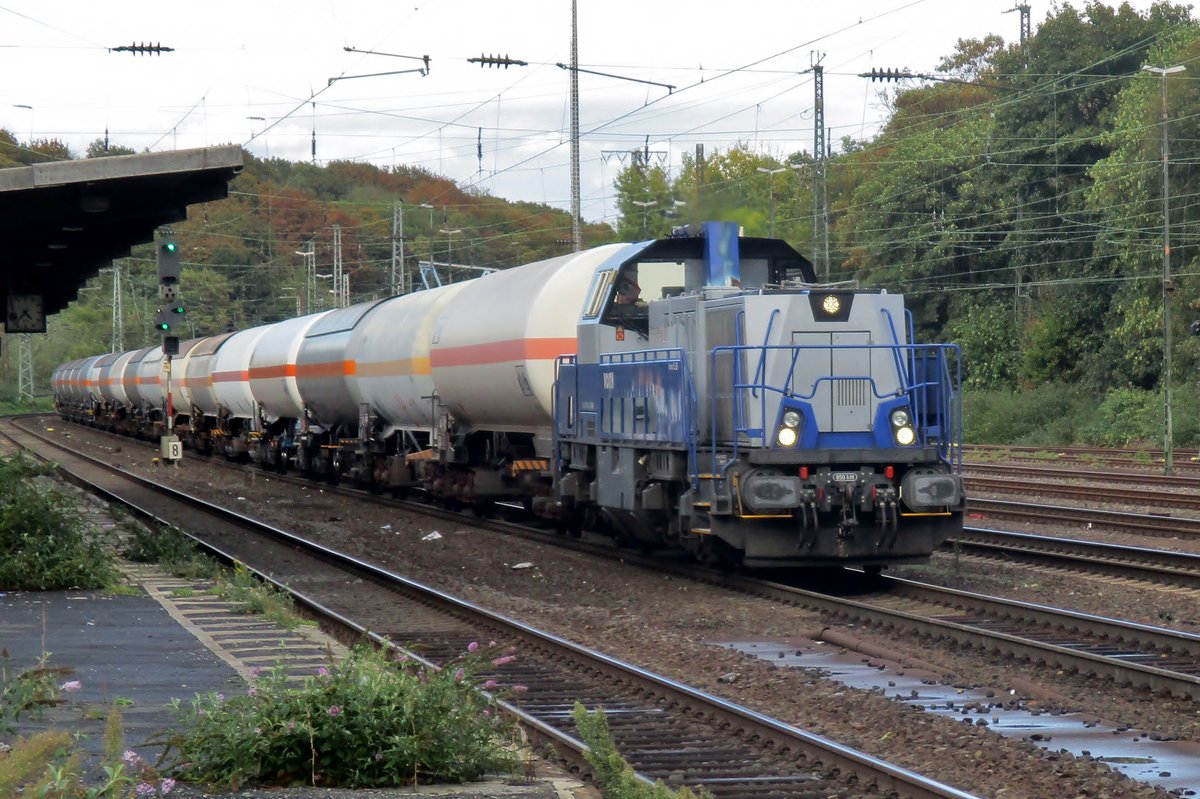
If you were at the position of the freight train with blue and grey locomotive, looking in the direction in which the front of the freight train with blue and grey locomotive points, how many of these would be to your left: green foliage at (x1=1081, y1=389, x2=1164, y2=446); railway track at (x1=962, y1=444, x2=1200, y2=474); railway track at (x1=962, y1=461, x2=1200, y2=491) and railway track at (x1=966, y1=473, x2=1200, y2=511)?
4

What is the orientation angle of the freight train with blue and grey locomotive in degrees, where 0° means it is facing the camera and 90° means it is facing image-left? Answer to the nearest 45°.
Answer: approximately 315°

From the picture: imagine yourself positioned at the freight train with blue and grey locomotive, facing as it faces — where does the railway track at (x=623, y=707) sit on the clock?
The railway track is roughly at 2 o'clock from the freight train with blue and grey locomotive.

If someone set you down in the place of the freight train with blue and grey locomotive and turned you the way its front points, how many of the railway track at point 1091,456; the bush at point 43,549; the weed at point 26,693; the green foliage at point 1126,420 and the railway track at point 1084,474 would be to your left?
3

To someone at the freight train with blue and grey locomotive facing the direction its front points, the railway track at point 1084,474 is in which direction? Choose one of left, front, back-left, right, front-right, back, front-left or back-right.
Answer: left

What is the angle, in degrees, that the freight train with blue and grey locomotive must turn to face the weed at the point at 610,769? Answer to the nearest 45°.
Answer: approximately 45° to its right

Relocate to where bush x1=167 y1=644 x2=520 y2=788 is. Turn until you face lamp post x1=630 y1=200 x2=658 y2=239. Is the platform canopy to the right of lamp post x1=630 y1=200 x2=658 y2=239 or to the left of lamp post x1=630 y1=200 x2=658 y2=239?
left

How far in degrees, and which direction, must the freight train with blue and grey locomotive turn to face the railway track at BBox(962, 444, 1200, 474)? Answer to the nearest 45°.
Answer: approximately 90° to its left

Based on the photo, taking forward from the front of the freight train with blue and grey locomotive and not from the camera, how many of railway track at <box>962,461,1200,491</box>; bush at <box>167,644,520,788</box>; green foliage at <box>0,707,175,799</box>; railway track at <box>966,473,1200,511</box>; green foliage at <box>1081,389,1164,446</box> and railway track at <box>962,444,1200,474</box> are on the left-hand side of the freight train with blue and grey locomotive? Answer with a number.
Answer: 4

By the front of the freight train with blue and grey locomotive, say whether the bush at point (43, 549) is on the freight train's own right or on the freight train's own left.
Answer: on the freight train's own right

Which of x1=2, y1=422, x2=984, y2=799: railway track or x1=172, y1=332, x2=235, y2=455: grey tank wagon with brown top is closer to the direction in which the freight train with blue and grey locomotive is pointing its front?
the railway track

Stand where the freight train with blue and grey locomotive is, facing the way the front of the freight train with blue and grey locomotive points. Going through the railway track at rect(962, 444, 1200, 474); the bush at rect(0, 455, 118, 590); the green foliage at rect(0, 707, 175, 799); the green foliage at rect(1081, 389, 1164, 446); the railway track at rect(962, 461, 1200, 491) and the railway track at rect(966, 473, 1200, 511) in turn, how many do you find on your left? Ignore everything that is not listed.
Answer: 4

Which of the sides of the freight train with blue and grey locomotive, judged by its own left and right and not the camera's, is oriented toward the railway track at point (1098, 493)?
left

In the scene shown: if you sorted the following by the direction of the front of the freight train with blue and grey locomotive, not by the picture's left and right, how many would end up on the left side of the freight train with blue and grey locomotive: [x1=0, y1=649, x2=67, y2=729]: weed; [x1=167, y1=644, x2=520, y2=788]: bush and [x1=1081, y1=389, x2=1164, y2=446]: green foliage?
1
